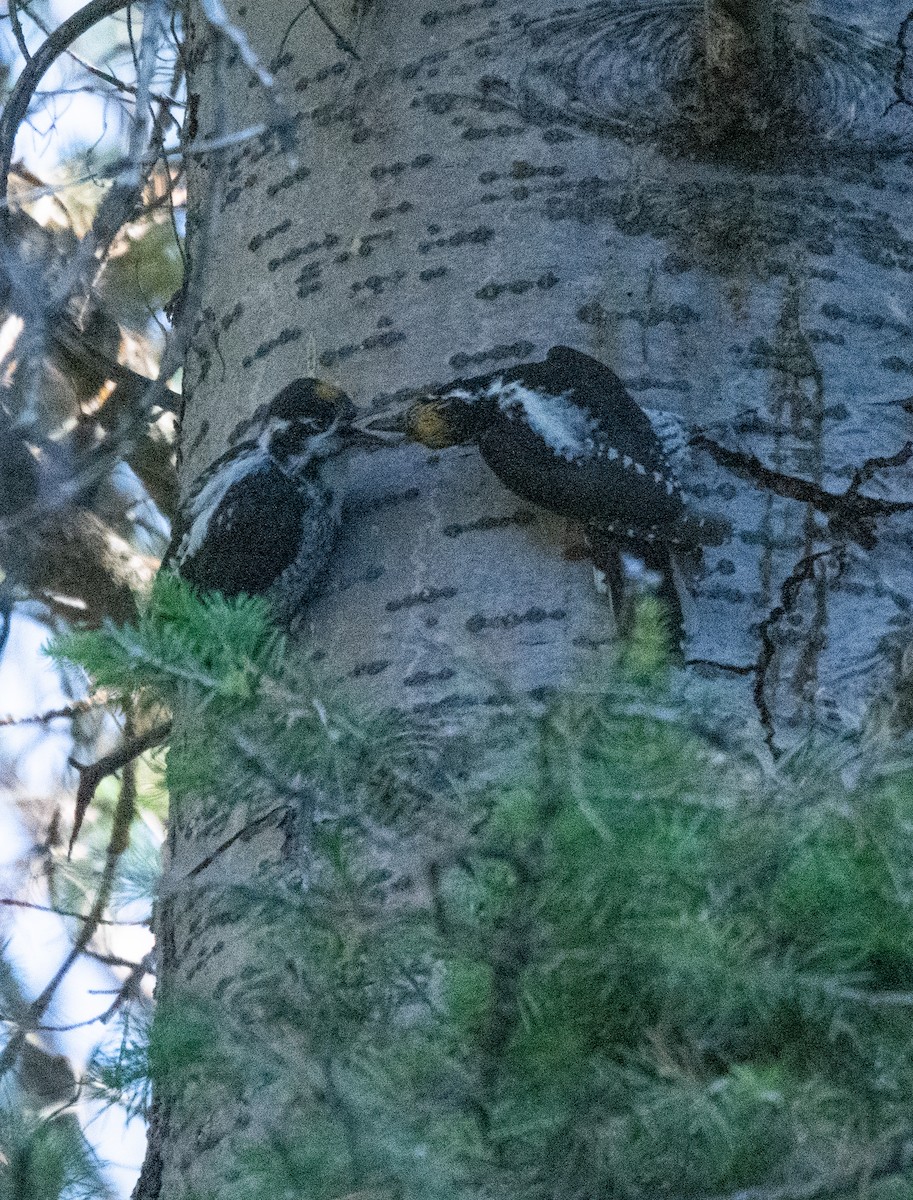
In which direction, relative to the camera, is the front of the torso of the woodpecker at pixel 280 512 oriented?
to the viewer's right

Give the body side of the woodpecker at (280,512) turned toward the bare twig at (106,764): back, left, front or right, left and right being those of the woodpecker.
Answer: left
